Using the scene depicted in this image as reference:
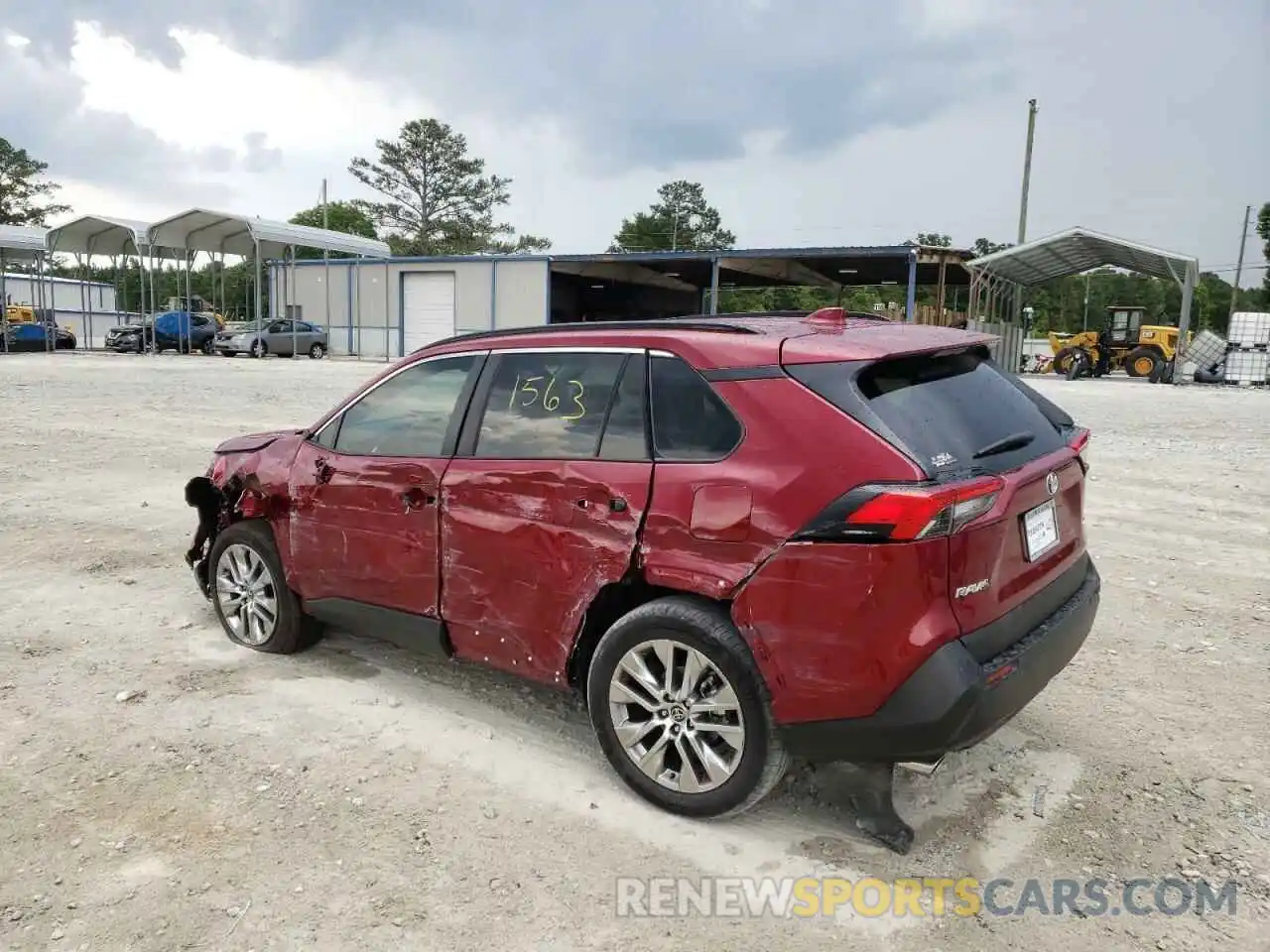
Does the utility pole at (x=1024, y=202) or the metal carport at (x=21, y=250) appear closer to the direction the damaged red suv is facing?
the metal carport

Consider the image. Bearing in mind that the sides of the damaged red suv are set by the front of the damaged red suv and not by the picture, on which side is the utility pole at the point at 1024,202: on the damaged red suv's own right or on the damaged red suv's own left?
on the damaged red suv's own right

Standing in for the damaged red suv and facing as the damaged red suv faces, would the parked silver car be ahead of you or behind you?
ahead

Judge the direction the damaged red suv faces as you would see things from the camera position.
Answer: facing away from the viewer and to the left of the viewer

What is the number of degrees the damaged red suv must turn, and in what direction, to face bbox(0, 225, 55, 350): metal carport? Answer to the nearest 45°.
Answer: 0° — it already faces it

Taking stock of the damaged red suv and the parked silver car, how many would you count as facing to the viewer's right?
0

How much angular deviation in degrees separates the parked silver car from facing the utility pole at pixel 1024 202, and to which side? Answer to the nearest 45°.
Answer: approximately 135° to its left

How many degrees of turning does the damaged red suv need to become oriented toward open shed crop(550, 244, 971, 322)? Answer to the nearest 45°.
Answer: approximately 45° to its right

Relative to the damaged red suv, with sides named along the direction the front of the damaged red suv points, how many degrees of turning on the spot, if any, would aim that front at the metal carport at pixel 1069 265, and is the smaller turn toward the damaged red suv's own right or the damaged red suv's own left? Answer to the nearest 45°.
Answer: approximately 90° to the damaged red suv's own right

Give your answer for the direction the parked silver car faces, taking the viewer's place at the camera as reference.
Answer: facing the viewer and to the left of the viewer

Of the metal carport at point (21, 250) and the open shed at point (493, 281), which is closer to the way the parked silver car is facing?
the metal carport
